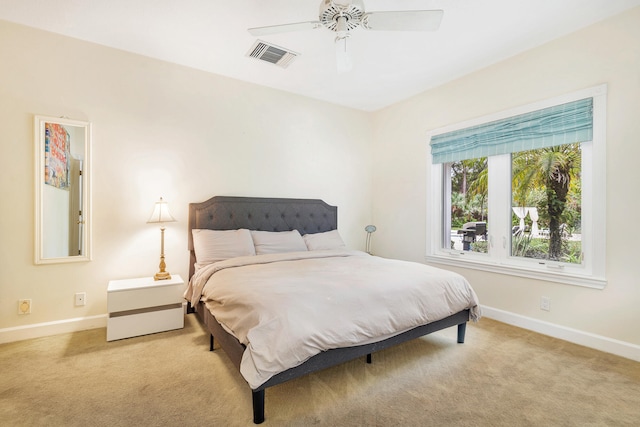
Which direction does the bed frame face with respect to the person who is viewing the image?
facing the viewer and to the right of the viewer

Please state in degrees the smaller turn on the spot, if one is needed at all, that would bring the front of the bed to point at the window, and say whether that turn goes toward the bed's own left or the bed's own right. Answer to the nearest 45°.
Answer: approximately 90° to the bed's own left
